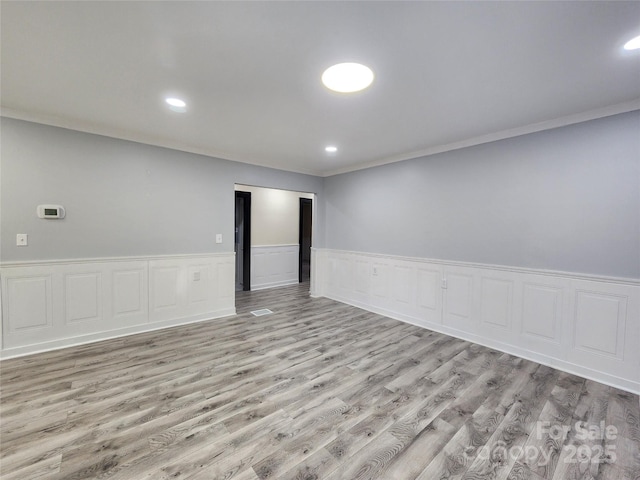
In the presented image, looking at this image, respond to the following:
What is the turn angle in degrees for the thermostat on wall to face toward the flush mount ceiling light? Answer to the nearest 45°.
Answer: approximately 45° to its left

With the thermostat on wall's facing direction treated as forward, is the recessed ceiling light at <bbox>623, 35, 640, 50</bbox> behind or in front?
in front

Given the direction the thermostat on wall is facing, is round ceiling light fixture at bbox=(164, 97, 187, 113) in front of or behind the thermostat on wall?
in front

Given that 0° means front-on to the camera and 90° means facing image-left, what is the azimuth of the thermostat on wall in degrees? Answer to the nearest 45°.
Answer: approximately 0°
